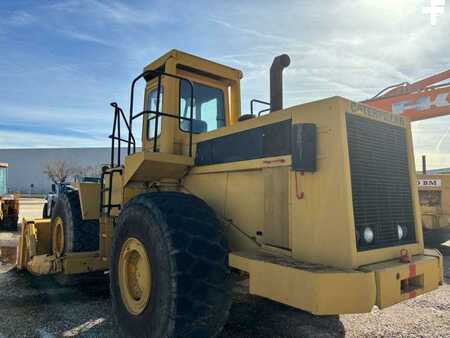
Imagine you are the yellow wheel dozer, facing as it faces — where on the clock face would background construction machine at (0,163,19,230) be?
The background construction machine is roughly at 12 o'clock from the yellow wheel dozer.

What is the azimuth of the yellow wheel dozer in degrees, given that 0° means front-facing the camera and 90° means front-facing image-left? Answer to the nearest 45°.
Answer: approximately 135°

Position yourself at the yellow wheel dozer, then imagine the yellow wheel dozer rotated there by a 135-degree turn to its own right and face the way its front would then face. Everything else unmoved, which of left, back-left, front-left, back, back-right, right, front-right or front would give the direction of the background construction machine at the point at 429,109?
front-left
